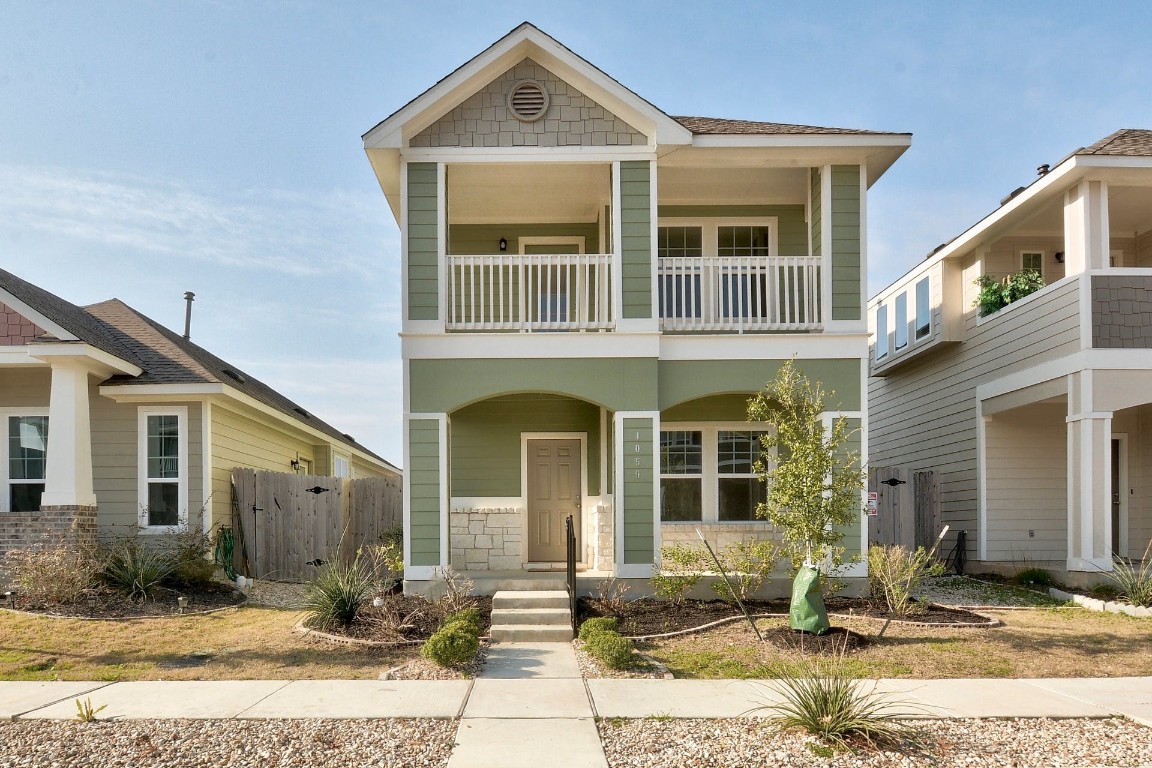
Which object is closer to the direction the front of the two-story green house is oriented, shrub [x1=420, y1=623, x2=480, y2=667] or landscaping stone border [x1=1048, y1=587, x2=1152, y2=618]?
the shrub

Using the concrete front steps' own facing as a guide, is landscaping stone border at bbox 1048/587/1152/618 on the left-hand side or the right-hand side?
on its left

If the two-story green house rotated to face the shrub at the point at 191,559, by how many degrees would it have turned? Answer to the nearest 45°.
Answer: approximately 90° to its right

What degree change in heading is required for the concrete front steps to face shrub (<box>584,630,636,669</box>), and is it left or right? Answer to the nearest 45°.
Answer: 0° — it already faces it

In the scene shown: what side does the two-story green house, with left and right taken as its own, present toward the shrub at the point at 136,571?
right

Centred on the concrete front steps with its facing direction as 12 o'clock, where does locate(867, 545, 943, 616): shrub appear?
The shrub is roughly at 9 o'clock from the concrete front steps.

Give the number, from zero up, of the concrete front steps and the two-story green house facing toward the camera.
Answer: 2

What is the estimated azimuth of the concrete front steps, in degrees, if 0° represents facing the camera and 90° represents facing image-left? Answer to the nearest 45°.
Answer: approximately 0°
